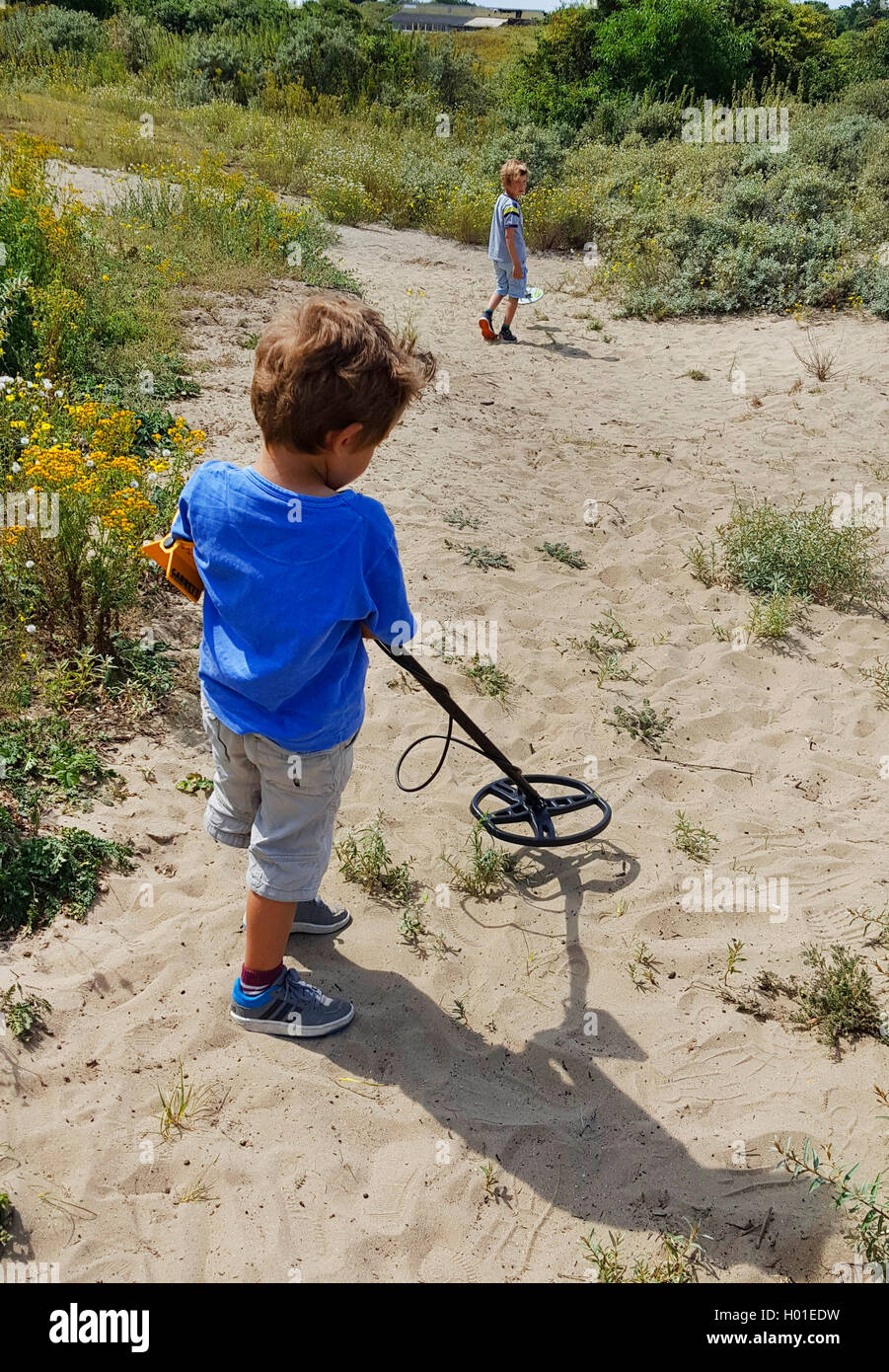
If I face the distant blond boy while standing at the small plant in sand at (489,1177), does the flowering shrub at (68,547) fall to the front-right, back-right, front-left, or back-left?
front-left

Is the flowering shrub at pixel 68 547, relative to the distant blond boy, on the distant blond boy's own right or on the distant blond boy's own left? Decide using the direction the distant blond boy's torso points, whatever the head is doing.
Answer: on the distant blond boy's own right

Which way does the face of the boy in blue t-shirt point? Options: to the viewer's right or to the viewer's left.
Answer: to the viewer's right
